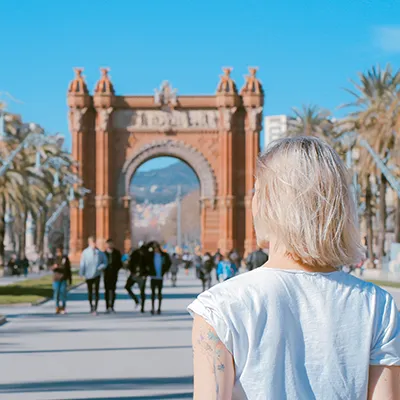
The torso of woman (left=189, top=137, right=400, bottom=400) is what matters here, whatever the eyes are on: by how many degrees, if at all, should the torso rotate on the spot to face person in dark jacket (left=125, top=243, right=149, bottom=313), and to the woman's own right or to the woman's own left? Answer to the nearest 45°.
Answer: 0° — they already face them

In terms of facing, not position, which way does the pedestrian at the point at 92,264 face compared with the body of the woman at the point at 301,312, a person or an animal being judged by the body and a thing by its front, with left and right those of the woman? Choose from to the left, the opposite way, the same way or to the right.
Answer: the opposite way

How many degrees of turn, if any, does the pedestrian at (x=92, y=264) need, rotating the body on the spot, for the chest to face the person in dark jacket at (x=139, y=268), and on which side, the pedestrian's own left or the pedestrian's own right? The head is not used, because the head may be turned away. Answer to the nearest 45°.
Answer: approximately 135° to the pedestrian's own left

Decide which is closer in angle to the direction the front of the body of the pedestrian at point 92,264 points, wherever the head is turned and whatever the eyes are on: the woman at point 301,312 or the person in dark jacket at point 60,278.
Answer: the woman

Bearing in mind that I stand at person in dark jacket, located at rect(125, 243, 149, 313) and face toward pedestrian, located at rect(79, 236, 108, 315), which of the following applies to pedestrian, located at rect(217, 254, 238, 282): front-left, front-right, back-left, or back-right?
back-right

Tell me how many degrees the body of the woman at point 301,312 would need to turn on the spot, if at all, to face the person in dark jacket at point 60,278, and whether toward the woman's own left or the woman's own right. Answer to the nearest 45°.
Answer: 0° — they already face them

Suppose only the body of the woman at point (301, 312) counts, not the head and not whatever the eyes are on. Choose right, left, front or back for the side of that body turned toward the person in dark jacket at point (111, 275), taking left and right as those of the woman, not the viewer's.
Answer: front

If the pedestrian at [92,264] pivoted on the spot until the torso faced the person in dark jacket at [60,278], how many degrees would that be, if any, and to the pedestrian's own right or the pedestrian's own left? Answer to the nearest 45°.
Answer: approximately 135° to the pedestrian's own right

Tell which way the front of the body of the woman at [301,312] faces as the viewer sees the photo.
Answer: away from the camera

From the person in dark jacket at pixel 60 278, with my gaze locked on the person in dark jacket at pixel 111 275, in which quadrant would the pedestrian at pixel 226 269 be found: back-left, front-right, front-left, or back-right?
front-left

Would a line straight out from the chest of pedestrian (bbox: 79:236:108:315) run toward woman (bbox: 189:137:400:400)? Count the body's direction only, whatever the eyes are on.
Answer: yes

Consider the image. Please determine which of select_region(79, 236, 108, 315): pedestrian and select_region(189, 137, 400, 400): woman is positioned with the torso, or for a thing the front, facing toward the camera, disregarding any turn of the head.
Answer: the pedestrian

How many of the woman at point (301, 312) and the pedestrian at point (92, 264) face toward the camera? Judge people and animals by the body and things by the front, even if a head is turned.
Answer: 1

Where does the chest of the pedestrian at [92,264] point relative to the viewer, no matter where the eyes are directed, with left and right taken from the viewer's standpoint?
facing the viewer

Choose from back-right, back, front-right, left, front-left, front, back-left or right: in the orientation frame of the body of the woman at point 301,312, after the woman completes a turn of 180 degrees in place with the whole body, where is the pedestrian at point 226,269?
back
